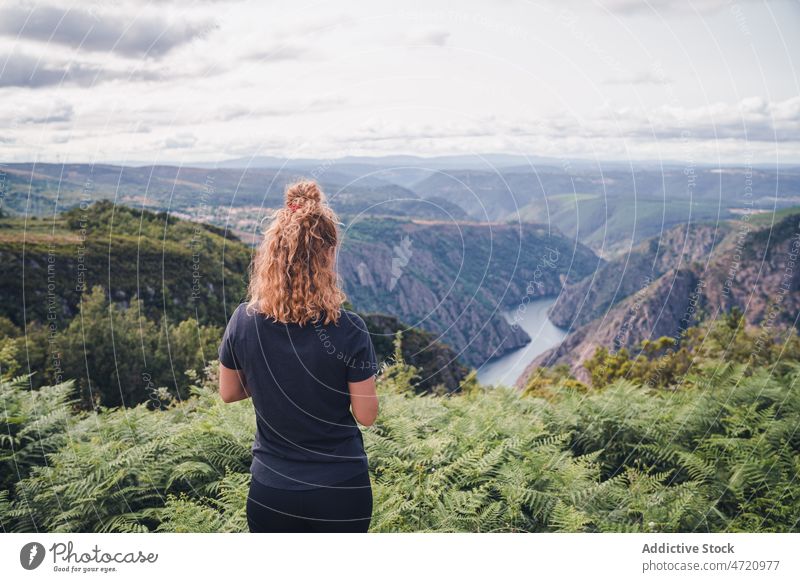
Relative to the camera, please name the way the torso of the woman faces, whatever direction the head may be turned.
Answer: away from the camera

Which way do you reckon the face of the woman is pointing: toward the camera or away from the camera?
away from the camera
